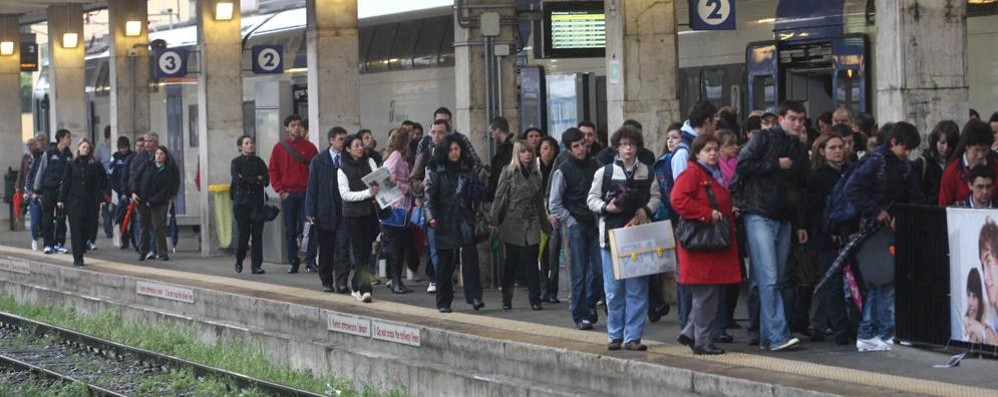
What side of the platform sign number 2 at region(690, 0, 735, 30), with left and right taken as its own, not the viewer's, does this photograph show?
front

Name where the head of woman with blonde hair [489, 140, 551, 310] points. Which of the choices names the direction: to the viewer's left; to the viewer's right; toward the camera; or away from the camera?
toward the camera

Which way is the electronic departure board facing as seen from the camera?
toward the camera

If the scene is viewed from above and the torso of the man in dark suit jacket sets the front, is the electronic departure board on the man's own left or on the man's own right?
on the man's own left

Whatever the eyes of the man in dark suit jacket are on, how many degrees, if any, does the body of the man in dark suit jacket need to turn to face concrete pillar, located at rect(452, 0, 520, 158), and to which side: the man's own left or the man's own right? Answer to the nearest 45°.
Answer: approximately 90° to the man's own left

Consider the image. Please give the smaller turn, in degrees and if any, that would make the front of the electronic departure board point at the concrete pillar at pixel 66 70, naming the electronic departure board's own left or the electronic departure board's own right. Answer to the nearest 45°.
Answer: approximately 135° to the electronic departure board's own right

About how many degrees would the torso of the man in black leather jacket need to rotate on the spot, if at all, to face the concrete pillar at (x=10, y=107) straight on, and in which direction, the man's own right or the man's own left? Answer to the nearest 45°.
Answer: approximately 180°

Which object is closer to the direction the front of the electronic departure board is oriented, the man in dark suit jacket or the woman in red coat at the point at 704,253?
the woman in red coat

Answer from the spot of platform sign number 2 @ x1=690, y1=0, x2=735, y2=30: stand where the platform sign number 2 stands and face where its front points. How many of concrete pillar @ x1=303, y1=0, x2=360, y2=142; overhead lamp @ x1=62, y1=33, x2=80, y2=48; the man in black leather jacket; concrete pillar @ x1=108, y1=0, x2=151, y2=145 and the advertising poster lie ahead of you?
2
